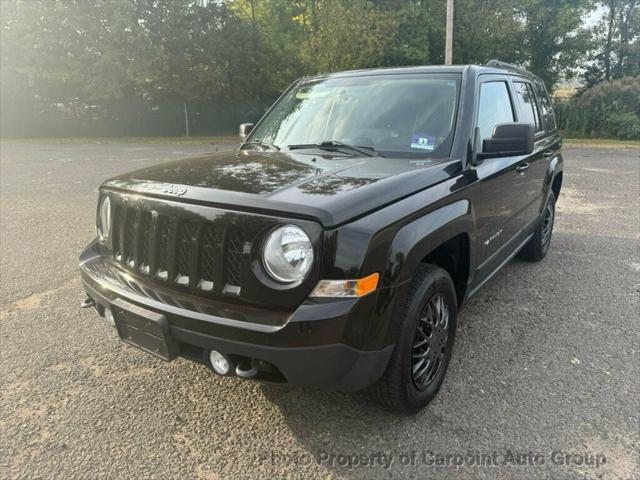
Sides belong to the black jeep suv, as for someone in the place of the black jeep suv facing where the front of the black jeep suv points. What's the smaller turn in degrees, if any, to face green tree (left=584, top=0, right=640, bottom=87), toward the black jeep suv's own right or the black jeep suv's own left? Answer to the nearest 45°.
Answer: approximately 180°

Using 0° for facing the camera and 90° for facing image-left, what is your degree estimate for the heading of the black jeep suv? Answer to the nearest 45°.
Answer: approximately 45°

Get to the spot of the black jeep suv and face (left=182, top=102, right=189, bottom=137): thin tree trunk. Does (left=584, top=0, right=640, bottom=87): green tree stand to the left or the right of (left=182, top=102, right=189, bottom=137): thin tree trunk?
right

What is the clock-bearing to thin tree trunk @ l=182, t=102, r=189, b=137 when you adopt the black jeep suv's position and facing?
The thin tree trunk is roughly at 4 o'clock from the black jeep suv.

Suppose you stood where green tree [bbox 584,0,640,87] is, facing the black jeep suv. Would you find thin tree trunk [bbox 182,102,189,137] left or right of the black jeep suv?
right
